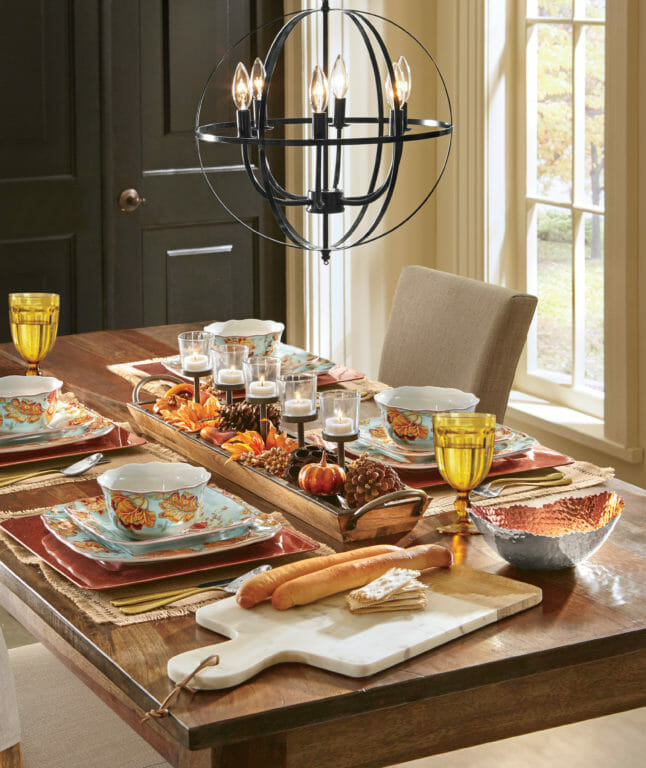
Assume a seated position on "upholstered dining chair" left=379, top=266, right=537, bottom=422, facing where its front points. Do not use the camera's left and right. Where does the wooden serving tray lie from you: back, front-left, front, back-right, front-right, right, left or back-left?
front-left

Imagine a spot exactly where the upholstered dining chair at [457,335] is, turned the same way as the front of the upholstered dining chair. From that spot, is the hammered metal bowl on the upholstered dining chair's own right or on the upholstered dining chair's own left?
on the upholstered dining chair's own left

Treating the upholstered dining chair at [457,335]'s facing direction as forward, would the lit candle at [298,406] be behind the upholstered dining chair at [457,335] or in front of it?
in front

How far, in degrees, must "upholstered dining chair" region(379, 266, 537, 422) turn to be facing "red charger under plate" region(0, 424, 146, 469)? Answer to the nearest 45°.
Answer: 0° — it already faces it

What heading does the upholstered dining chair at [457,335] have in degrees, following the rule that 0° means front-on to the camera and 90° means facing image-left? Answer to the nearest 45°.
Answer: approximately 45°

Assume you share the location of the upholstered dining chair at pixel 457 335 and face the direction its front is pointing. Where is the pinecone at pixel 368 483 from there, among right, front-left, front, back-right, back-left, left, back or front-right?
front-left

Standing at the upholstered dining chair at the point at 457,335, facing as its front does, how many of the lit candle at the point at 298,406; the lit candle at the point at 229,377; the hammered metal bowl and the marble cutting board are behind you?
0

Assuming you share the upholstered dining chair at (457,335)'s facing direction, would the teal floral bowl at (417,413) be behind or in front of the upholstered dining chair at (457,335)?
in front

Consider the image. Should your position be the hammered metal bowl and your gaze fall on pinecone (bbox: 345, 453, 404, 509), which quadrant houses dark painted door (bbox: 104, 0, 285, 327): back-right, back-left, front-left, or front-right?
front-right

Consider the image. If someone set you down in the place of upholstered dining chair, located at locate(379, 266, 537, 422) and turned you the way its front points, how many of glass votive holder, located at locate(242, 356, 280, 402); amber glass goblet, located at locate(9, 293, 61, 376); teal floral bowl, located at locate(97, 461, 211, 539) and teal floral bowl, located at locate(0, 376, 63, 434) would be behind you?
0
